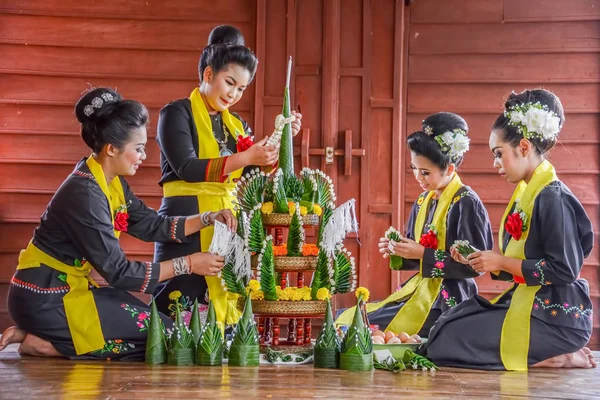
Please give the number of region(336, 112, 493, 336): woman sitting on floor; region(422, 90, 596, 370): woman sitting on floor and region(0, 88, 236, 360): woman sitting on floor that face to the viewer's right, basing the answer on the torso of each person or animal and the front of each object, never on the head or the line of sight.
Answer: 1

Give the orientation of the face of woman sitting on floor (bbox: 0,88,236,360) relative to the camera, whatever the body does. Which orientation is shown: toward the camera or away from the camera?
toward the camera

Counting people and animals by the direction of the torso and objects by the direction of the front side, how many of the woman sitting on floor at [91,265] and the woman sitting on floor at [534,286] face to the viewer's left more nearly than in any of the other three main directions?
1

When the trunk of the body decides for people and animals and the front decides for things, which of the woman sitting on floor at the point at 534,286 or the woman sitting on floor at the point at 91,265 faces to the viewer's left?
the woman sitting on floor at the point at 534,286

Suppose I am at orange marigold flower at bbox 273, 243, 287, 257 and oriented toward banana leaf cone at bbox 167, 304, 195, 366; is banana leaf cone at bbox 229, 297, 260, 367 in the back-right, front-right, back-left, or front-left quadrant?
front-left

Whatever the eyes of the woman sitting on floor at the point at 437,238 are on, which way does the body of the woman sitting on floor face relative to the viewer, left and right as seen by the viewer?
facing the viewer and to the left of the viewer

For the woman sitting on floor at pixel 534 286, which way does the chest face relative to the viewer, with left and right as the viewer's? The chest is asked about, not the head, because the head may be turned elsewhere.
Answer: facing to the left of the viewer

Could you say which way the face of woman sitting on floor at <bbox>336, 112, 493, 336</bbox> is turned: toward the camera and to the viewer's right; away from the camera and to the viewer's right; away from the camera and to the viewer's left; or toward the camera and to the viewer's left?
toward the camera and to the viewer's left

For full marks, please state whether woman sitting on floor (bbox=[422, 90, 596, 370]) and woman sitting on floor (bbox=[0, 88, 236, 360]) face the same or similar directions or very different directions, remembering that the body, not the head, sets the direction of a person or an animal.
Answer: very different directions

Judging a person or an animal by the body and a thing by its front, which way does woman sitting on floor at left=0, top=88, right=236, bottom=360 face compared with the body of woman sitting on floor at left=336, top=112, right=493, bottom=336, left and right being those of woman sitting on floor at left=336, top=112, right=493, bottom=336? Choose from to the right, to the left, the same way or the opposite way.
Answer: the opposite way

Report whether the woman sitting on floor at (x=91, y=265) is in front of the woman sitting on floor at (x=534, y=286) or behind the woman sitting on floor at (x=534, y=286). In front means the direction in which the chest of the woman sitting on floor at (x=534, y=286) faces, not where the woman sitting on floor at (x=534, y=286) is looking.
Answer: in front

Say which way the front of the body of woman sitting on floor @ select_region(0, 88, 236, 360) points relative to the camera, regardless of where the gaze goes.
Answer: to the viewer's right

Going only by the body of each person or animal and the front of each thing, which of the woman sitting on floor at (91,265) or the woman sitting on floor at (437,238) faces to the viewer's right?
the woman sitting on floor at (91,265)

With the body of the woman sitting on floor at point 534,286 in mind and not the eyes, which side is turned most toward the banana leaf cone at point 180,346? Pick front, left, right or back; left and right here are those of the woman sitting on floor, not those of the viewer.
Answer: front

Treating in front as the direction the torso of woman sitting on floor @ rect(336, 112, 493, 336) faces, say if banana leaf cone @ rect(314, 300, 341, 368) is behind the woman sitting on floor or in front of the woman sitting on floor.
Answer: in front

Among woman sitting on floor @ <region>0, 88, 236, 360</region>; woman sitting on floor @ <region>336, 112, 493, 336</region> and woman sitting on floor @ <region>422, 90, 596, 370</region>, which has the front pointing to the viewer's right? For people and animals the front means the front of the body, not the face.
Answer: woman sitting on floor @ <region>0, 88, 236, 360</region>

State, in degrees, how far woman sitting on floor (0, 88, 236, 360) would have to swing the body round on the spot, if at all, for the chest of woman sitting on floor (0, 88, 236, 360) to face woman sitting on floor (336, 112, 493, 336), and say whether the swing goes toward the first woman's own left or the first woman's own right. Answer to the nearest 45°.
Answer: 0° — they already face them
